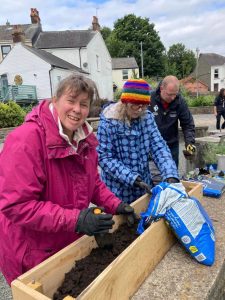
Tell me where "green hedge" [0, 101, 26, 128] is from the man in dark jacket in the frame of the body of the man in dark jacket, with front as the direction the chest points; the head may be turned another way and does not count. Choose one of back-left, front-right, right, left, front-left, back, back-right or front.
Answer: back-right

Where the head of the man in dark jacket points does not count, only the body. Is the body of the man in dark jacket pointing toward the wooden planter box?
yes

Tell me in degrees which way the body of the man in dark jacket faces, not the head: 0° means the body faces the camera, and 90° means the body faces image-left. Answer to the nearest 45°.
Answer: approximately 0°

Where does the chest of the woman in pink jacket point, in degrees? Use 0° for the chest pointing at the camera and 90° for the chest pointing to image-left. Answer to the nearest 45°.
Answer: approximately 315°

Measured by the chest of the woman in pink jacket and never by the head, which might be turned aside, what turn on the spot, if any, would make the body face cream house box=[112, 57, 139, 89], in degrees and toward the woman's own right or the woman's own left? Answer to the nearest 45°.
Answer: approximately 135° to the woman's own left

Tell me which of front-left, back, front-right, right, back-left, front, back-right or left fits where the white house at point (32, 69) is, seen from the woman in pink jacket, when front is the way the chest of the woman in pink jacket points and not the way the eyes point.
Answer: back-left

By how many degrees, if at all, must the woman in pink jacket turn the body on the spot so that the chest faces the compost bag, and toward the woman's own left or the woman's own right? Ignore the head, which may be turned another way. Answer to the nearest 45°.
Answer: approximately 45° to the woman's own left

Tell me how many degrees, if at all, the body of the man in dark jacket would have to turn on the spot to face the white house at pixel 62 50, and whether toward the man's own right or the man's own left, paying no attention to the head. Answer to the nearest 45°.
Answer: approximately 180°

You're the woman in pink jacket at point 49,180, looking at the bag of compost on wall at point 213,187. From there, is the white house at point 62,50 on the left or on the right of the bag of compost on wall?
left
